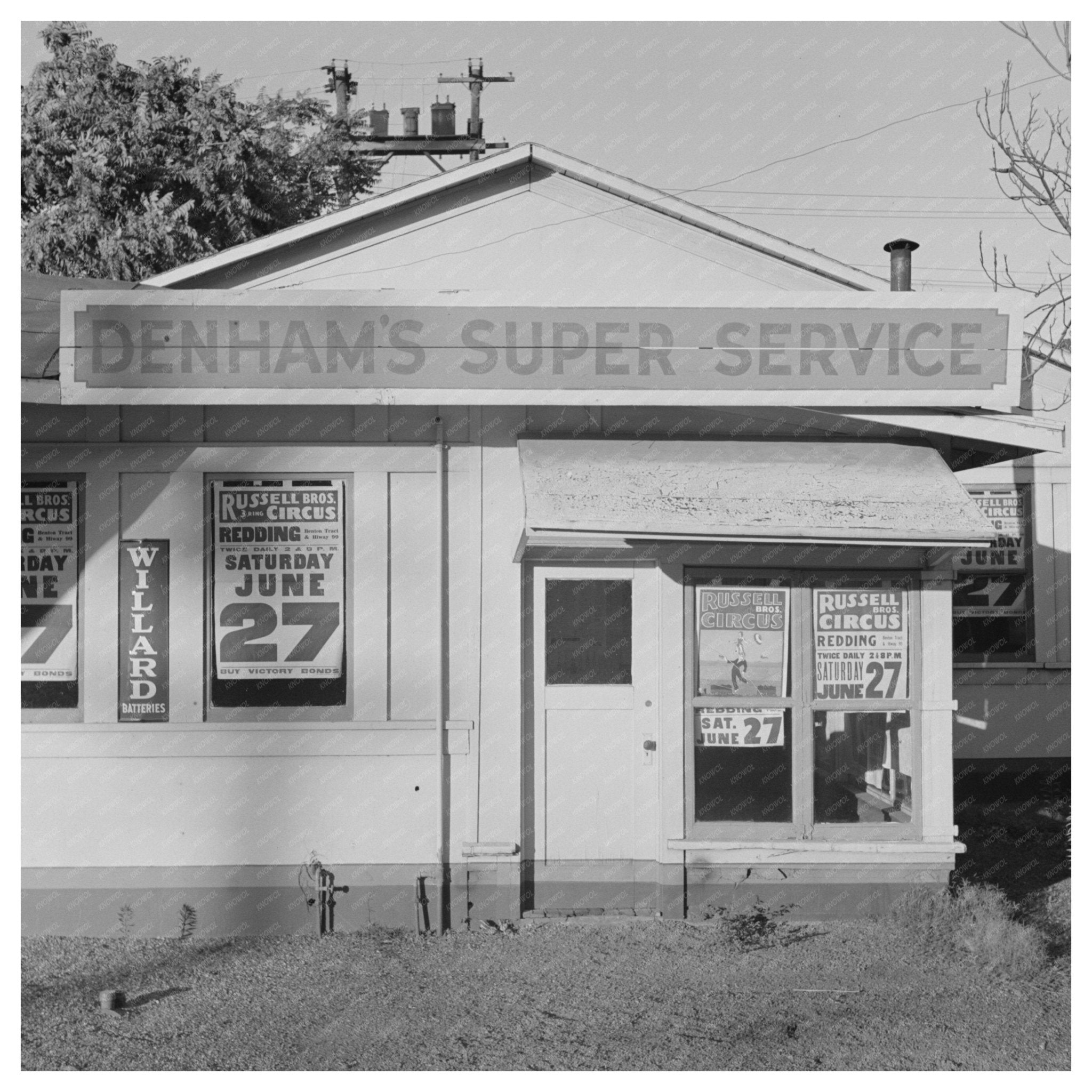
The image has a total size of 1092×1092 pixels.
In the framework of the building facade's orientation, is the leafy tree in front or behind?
behind

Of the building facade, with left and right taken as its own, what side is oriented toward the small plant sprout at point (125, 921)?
right

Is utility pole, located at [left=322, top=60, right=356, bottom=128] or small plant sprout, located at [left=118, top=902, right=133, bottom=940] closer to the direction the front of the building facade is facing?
the small plant sprout

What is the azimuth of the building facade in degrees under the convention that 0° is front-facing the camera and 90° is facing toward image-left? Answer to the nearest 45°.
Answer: approximately 0°

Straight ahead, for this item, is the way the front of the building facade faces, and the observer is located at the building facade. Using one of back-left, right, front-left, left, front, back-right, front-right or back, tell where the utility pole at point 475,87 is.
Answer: back

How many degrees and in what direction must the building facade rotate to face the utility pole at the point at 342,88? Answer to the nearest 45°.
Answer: approximately 180°
